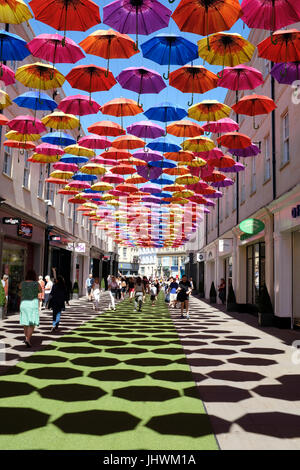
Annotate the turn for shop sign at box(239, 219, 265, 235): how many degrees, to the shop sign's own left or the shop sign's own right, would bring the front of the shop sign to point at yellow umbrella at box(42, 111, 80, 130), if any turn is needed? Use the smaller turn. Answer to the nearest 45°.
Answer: approximately 45° to the shop sign's own right

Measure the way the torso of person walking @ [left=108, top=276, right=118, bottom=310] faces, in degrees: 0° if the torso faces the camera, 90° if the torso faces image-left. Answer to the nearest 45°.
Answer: approximately 0°

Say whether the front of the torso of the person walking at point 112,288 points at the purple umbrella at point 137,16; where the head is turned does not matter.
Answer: yes

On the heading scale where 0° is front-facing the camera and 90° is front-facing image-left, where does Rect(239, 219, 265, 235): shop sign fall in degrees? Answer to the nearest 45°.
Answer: approximately 0°

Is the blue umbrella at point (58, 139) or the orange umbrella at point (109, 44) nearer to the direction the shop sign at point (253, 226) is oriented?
the orange umbrella

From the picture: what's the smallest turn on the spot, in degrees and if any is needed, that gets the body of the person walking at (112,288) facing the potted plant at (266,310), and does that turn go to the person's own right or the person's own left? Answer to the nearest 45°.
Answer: approximately 45° to the person's own left

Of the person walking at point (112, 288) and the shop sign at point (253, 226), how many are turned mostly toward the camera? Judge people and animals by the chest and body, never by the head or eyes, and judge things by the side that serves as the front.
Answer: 2

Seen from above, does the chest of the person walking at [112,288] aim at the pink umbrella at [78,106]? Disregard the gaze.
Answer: yes
